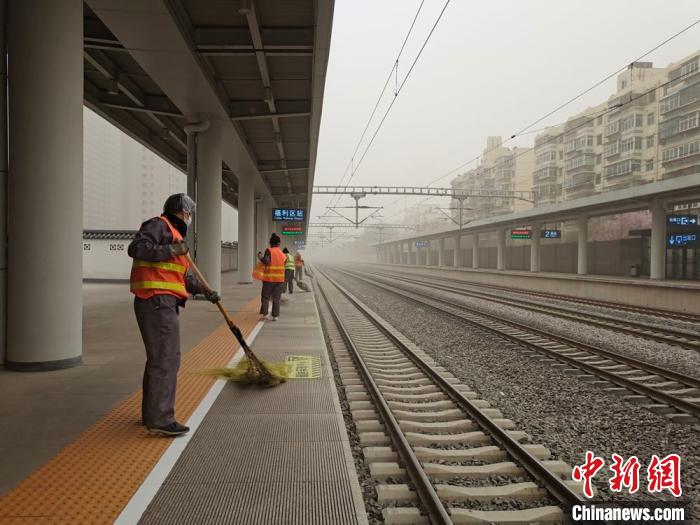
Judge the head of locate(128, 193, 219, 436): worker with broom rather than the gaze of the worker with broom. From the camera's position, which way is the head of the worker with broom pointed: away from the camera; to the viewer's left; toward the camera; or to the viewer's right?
to the viewer's right

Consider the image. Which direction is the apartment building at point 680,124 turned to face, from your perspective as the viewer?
facing the viewer and to the left of the viewer

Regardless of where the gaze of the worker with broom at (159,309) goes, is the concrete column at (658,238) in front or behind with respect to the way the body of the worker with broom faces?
in front

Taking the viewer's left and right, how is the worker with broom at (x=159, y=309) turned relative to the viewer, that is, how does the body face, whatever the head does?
facing to the right of the viewer

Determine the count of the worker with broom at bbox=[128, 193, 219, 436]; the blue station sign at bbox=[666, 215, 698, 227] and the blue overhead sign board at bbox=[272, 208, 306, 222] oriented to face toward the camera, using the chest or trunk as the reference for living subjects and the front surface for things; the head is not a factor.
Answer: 2

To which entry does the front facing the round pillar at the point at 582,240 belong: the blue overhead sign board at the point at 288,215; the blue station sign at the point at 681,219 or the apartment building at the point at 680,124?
the apartment building

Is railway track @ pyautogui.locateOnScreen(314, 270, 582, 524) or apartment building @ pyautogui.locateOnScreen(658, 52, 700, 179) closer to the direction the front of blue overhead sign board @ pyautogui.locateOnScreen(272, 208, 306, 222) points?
the railway track

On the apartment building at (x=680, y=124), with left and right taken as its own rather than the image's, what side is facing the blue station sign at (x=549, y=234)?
front

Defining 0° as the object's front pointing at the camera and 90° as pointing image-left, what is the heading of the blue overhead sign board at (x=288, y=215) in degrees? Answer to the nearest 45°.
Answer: approximately 0°

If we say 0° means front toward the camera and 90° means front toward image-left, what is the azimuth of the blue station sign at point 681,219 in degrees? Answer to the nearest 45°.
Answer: approximately 0°

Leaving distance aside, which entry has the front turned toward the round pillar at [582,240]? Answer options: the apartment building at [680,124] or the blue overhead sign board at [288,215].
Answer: the apartment building

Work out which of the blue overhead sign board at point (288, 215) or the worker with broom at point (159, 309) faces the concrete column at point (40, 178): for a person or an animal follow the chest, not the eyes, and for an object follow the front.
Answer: the blue overhead sign board

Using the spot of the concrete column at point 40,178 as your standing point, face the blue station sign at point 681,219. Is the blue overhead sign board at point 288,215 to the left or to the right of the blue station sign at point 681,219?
left

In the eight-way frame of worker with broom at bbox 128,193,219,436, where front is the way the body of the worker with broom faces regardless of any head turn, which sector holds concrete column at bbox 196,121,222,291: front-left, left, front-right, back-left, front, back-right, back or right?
left

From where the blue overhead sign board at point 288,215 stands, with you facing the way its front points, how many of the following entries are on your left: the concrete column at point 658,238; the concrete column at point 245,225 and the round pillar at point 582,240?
2

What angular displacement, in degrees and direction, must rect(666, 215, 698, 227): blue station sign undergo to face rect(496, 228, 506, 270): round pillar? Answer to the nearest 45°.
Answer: approximately 135° to its right
